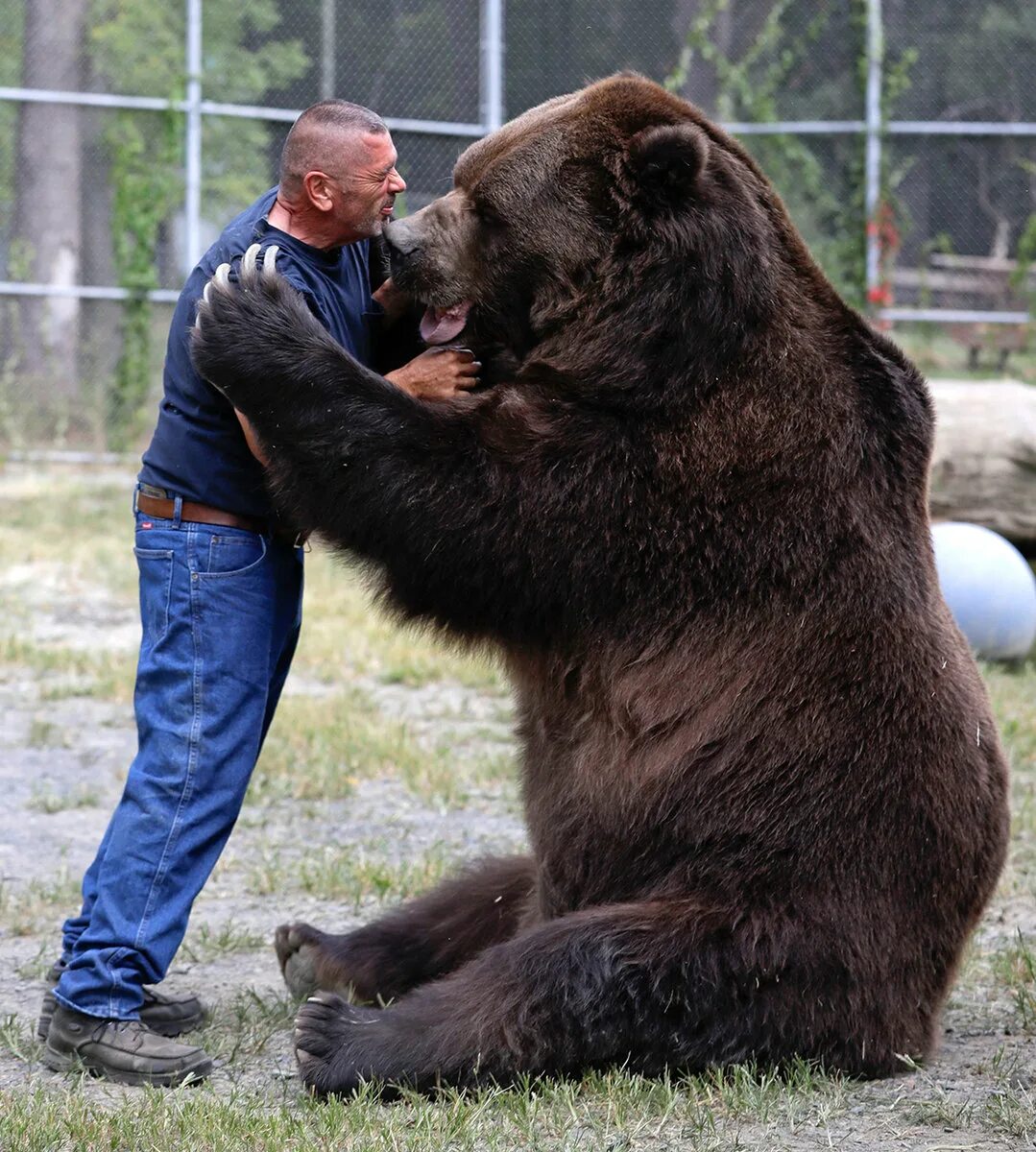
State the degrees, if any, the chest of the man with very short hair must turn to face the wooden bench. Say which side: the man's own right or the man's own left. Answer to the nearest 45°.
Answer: approximately 45° to the man's own left

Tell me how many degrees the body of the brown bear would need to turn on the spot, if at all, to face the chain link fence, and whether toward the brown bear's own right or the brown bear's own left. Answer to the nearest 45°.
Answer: approximately 90° to the brown bear's own right

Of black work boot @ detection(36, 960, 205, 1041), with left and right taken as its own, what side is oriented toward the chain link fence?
left

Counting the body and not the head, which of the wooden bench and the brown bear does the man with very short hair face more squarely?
the brown bear

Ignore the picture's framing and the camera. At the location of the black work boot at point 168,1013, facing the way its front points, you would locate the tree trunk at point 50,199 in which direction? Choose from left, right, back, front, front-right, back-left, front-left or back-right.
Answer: left

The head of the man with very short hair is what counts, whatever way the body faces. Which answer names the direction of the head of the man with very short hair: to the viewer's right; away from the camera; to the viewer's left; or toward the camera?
to the viewer's right

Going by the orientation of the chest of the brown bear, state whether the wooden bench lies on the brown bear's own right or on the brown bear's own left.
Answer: on the brown bear's own right

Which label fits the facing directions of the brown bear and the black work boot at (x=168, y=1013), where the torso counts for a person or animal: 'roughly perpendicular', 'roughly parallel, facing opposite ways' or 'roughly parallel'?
roughly parallel, facing opposite ways

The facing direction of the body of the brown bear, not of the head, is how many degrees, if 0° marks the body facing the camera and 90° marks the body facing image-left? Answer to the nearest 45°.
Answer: approximately 90°

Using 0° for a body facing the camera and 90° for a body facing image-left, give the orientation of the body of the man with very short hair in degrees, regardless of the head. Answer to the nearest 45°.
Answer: approximately 270°

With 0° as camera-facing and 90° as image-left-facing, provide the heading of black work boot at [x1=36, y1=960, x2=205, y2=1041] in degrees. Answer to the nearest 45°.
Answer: approximately 270°

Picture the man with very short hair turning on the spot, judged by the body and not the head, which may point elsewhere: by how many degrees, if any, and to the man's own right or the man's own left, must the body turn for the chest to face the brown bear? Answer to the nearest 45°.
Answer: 0° — they already face it

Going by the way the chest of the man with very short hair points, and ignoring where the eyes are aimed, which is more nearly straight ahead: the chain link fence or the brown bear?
the brown bear
